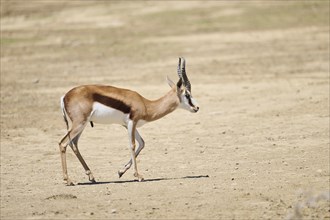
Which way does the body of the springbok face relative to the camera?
to the viewer's right
